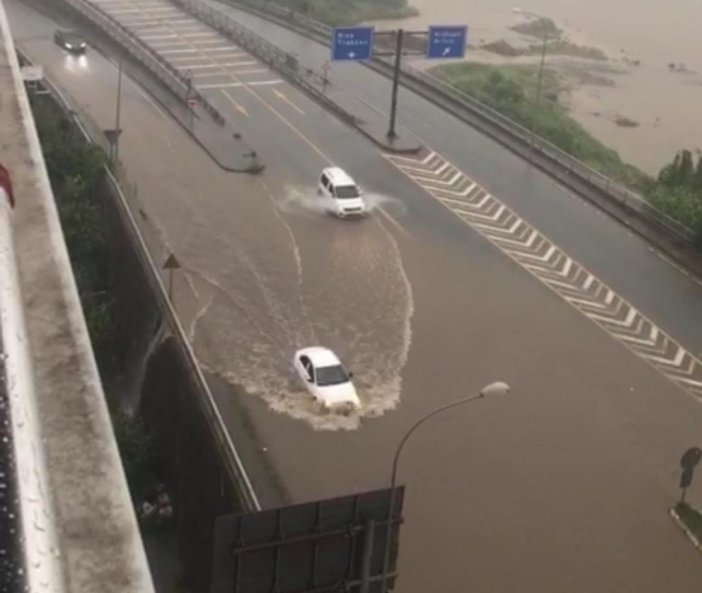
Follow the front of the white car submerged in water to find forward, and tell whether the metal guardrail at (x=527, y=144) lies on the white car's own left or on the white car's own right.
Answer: on the white car's own left

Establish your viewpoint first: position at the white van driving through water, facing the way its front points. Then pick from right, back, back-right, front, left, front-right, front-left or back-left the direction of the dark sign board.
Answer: front-right

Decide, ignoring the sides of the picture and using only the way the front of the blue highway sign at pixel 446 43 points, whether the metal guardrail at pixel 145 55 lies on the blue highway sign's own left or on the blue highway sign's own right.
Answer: on the blue highway sign's own right

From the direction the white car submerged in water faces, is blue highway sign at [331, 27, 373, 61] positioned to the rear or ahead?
to the rear

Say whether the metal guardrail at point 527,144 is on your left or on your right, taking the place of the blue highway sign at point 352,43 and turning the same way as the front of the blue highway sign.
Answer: on your left

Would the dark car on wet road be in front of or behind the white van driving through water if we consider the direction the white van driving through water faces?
behind

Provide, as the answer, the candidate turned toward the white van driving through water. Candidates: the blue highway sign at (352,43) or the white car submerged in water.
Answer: the blue highway sign

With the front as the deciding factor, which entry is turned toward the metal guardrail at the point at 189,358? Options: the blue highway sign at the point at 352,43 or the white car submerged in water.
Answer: the blue highway sign

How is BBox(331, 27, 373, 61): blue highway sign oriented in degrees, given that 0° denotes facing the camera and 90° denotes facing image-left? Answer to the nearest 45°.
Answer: approximately 0°

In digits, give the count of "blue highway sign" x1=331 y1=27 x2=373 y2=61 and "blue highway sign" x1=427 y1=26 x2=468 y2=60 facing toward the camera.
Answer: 2

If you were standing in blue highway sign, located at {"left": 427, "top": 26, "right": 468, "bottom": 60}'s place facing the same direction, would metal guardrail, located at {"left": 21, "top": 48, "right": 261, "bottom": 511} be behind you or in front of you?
in front

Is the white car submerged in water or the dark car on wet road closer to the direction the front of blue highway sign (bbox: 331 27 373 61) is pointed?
the white car submerged in water
